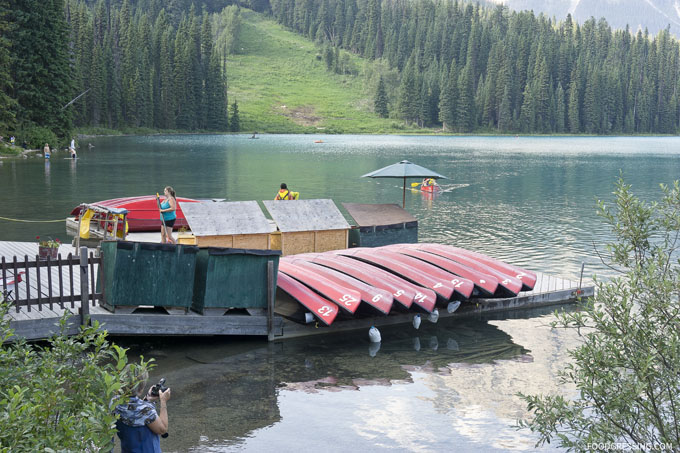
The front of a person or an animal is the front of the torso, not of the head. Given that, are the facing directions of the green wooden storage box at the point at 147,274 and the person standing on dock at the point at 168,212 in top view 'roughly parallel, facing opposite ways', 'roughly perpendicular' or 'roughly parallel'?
roughly perpendicular

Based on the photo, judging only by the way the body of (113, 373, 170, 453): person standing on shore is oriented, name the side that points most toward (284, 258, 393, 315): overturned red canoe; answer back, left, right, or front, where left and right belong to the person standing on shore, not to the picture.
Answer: front

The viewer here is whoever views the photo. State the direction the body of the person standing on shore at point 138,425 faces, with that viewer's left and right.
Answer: facing away from the viewer and to the right of the viewer

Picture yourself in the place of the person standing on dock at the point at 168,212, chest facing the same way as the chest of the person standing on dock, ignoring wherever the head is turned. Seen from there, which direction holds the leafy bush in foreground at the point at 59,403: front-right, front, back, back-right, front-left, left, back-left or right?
left

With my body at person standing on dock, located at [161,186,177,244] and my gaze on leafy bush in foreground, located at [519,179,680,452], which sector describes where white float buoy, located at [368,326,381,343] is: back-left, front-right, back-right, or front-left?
front-left

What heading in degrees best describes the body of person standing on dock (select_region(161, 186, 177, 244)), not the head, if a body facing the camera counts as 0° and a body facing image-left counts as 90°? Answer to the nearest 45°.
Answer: approximately 90°

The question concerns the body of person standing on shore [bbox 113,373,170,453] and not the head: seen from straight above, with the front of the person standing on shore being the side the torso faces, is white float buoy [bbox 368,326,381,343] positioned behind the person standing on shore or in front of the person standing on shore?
in front

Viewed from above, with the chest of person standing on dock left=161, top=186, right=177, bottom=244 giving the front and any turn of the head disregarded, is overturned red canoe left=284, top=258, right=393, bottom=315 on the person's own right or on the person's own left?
on the person's own left

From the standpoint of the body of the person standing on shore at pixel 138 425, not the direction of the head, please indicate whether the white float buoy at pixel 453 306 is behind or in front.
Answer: in front
